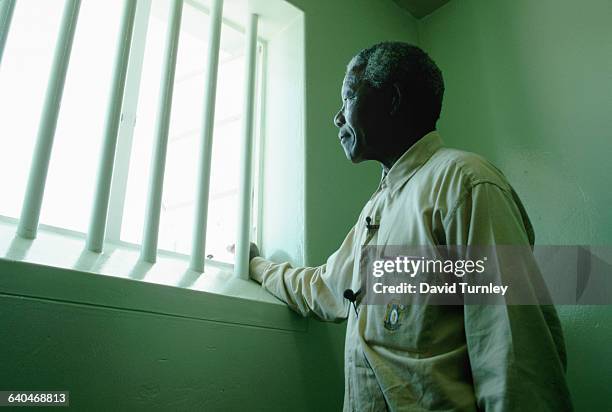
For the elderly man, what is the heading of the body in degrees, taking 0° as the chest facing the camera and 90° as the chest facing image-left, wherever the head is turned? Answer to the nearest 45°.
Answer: approximately 90°

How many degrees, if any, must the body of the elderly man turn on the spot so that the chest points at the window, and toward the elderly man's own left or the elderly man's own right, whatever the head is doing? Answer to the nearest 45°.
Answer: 0° — they already face it

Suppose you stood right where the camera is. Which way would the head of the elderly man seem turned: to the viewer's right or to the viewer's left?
to the viewer's left
